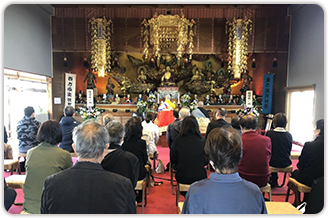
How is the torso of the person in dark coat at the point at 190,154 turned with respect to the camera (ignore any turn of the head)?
away from the camera

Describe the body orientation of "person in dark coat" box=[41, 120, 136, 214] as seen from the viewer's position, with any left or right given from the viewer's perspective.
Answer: facing away from the viewer

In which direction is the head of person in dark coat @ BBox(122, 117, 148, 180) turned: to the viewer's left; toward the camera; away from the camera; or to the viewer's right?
away from the camera

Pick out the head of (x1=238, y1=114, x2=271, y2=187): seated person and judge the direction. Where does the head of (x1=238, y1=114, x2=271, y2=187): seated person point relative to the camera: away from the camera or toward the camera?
away from the camera

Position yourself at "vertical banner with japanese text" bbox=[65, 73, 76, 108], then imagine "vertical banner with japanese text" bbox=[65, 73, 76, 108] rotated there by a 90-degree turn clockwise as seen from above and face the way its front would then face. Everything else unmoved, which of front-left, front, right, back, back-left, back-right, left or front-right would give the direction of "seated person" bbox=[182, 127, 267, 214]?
left

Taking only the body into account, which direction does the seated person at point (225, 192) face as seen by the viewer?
away from the camera

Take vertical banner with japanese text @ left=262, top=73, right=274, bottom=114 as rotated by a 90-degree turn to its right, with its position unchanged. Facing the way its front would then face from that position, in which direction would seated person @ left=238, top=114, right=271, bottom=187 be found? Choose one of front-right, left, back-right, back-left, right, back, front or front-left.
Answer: left

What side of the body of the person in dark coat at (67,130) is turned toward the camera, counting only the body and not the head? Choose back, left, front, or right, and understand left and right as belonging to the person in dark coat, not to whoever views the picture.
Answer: back

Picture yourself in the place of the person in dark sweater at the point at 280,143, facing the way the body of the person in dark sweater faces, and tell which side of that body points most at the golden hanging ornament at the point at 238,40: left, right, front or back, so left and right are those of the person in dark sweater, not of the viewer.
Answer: front

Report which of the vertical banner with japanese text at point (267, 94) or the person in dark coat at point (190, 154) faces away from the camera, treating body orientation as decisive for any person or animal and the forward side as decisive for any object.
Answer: the person in dark coat

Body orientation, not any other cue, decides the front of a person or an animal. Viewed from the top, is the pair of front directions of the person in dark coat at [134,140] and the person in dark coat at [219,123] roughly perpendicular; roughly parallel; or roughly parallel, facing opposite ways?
roughly parallel

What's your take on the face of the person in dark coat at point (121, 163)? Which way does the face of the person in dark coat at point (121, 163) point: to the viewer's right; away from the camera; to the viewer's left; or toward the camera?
away from the camera

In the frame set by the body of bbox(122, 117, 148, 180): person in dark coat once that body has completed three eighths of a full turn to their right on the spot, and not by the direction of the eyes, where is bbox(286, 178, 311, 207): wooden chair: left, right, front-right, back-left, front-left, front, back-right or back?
front-left

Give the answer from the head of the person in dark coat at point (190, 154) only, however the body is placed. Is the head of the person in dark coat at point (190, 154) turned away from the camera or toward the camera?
away from the camera

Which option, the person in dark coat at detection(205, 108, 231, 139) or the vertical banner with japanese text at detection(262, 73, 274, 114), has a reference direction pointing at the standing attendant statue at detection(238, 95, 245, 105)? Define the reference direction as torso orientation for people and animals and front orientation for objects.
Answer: the person in dark coat

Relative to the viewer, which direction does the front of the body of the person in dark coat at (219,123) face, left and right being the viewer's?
facing away from the viewer

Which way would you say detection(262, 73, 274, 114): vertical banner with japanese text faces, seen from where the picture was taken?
facing the viewer

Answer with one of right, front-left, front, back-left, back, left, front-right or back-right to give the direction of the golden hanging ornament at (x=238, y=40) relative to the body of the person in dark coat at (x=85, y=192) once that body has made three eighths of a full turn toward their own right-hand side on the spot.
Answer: left

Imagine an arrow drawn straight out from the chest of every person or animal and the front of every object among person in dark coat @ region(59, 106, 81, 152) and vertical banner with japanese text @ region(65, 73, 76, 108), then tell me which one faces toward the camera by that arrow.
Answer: the vertical banner with japanese text

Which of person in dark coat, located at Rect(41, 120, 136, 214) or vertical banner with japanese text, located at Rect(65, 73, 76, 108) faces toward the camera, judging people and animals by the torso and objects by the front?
the vertical banner with japanese text

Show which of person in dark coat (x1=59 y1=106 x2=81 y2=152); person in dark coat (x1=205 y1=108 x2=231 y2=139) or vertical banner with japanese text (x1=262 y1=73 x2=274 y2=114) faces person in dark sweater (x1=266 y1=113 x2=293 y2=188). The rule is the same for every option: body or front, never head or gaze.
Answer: the vertical banner with japanese text

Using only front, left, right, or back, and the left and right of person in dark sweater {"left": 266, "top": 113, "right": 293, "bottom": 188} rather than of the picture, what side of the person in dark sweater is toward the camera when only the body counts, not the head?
back

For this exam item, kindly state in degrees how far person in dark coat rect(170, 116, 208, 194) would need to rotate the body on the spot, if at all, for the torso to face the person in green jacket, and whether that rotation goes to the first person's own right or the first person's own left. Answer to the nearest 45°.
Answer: approximately 135° to the first person's own left
